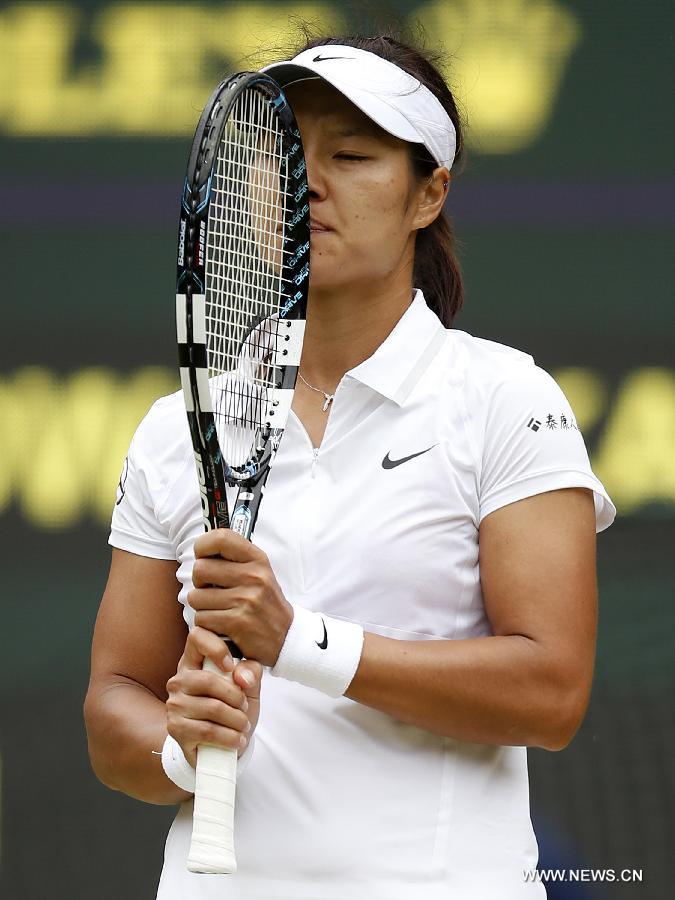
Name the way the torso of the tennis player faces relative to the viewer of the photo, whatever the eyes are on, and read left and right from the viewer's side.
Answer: facing the viewer and to the left of the viewer

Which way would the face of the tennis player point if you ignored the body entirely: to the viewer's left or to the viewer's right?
to the viewer's left
